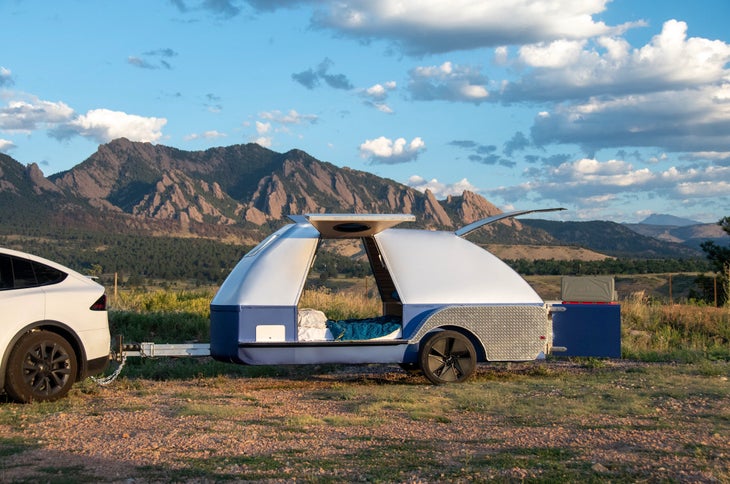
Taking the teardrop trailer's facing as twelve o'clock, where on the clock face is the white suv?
The white suv is roughly at 11 o'clock from the teardrop trailer.

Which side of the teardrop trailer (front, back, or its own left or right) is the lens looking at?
left
